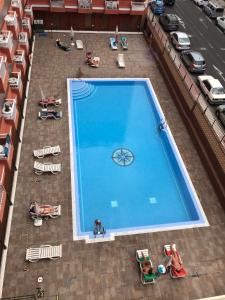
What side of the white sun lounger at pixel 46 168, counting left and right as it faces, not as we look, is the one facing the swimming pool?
front

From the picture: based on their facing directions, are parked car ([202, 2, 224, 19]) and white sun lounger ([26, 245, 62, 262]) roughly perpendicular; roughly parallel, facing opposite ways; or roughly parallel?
roughly perpendicular

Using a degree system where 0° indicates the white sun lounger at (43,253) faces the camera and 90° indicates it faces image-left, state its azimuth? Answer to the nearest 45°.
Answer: approximately 270°

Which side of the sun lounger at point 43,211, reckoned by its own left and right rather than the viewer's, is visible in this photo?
right

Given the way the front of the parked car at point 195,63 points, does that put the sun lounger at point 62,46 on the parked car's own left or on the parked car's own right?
on the parked car's own left

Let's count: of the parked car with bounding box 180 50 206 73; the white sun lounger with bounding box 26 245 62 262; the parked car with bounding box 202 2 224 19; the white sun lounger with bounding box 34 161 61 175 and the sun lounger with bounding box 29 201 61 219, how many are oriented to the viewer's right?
3

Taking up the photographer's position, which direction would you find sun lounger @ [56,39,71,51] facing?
facing the viewer and to the right of the viewer

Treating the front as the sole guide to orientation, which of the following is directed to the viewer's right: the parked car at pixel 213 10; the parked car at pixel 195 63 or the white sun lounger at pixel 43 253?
the white sun lounger

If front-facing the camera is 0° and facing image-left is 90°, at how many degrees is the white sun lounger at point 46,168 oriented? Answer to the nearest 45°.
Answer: approximately 270°

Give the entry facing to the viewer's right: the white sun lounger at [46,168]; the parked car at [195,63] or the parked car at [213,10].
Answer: the white sun lounger
